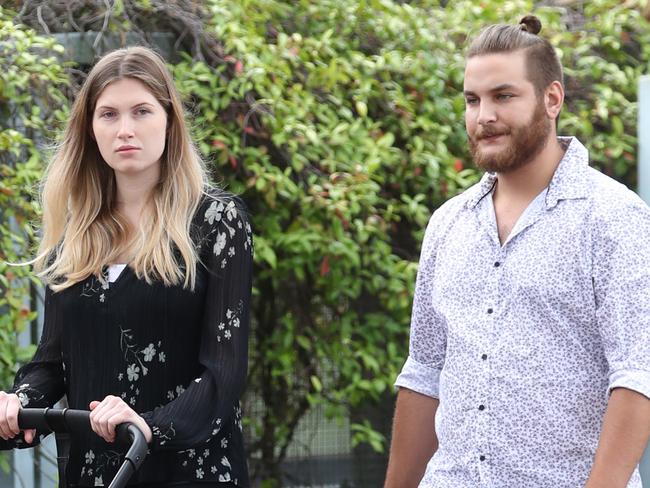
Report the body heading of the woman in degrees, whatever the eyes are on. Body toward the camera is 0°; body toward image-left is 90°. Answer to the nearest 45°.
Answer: approximately 45°

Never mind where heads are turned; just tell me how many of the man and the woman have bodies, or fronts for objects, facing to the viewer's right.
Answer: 0

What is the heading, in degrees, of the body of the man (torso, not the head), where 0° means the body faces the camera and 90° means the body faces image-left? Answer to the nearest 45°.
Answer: approximately 45°

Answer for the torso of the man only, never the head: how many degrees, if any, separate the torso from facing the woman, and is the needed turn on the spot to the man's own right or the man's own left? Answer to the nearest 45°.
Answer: approximately 45° to the man's own right

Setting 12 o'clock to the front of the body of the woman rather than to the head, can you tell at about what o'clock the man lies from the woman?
The man is roughly at 8 o'clock from the woman.
